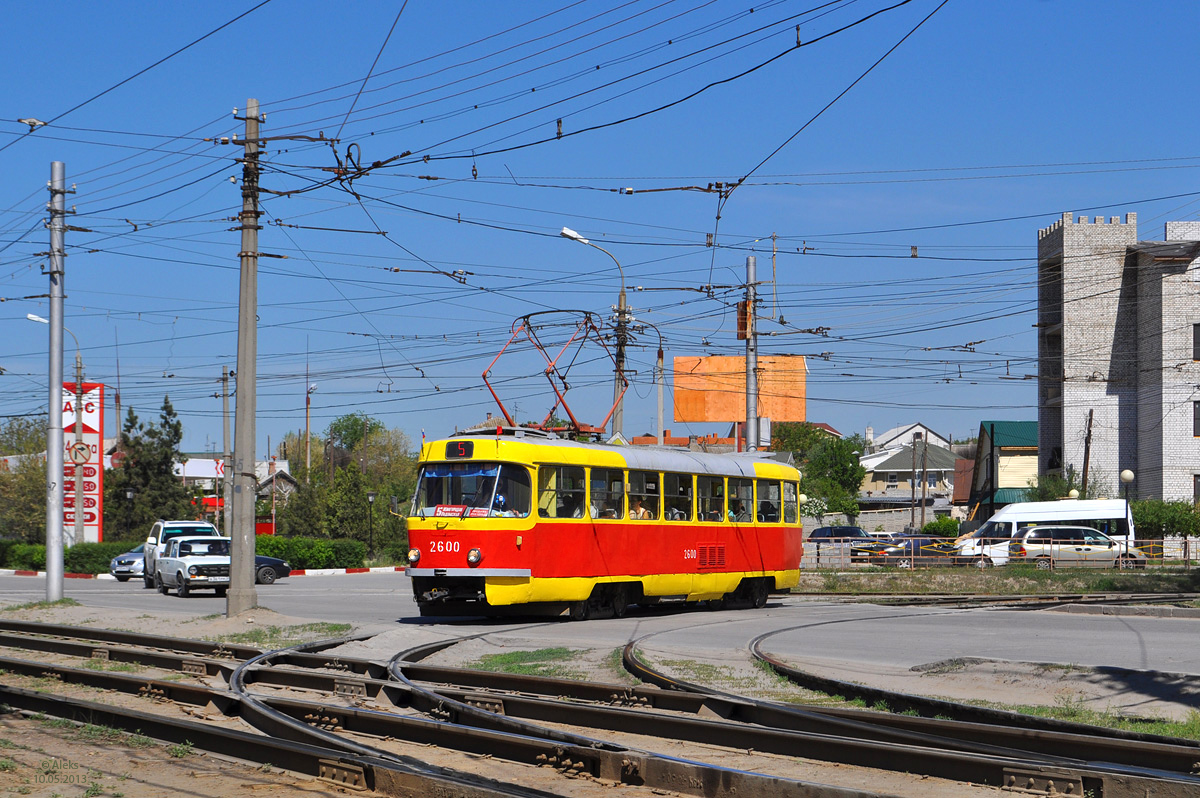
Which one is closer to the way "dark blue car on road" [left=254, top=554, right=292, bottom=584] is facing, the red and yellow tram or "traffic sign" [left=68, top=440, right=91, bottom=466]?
the red and yellow tram

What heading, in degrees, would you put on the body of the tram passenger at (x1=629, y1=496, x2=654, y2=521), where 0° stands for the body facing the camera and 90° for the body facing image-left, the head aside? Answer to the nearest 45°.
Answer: approximately 45°

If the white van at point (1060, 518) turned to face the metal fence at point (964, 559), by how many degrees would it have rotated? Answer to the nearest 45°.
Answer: approximately 45° to its left

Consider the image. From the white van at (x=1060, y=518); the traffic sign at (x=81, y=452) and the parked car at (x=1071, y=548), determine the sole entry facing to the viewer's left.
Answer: the white van

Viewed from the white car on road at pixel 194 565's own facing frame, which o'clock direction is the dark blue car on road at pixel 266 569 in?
the dark blue car on road at pixel 266 569 is roughly at 8 o'clock from the white car on road at pixel 194 565.

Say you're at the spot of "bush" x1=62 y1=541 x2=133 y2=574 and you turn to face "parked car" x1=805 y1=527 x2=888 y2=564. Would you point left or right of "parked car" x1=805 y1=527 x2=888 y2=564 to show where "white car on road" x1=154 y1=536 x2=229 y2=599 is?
right

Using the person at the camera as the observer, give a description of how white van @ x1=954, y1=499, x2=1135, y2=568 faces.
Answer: facing to the left of the viewer

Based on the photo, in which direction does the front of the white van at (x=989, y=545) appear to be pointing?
to the viewer's left

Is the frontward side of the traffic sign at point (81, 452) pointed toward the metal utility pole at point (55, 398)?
yes
